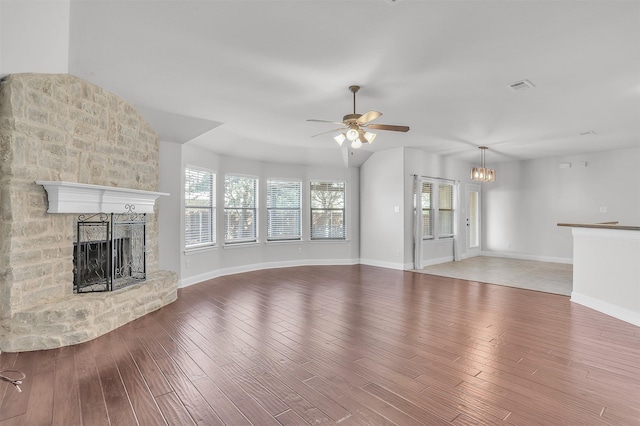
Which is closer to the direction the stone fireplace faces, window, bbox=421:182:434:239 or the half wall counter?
the half wall counter

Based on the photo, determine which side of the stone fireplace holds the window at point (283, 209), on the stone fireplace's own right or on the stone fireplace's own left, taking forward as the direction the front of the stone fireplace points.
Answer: on the stone fireplace's own left

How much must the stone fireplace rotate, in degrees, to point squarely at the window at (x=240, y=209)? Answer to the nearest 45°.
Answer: approximately 90° to its left

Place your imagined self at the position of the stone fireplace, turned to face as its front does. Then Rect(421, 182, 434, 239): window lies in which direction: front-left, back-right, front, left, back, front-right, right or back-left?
front-left

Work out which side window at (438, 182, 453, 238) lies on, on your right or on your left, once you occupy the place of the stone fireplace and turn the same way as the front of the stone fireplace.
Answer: on your left

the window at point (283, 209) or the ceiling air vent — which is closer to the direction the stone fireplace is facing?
the ceiling air vent

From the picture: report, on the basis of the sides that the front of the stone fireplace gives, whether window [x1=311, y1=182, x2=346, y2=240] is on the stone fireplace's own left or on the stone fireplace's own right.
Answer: on the stone fireplace's own left

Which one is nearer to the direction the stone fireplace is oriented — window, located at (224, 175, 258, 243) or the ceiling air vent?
the ceiling air vent

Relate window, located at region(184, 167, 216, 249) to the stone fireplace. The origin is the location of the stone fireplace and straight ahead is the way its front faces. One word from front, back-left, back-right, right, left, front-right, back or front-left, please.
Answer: left

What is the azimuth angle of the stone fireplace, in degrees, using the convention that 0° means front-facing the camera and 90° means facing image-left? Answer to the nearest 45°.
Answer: approximately 315°

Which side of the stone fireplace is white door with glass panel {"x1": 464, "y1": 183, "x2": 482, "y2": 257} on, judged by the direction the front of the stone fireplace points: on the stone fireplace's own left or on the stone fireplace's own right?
on the stone fireplace's own left

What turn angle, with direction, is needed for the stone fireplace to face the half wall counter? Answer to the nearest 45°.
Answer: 0° — it already faces it

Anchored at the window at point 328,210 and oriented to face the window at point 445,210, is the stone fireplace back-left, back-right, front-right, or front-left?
back-right
